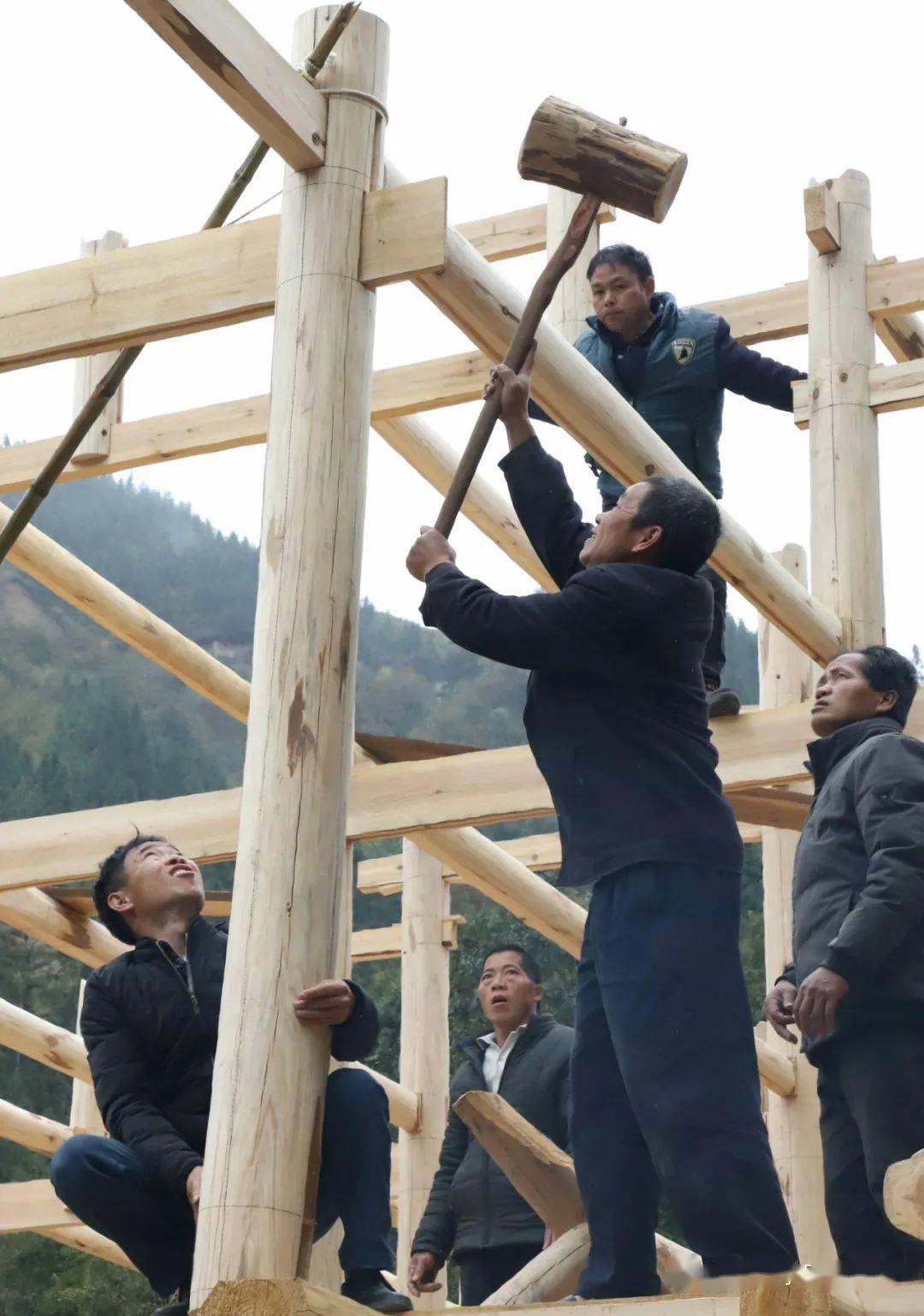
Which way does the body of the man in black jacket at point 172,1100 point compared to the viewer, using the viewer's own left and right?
facing the viewer and to the right of the viewer

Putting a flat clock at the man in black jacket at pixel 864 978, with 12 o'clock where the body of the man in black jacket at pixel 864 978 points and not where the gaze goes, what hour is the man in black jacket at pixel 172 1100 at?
the man in black jacket at pixel 172 1100 is roughly at 12 o'clock from the man in black jacket at pixel 864 978.

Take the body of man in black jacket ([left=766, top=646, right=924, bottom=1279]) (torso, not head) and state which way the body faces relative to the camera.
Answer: to the viewer's left

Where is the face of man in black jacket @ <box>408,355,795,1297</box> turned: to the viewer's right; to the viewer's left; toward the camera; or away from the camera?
to the viewer's left

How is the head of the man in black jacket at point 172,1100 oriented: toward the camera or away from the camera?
toward the camera

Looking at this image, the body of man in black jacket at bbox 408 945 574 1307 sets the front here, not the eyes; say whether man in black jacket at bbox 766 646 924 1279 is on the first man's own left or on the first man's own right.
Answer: on the first man's own left

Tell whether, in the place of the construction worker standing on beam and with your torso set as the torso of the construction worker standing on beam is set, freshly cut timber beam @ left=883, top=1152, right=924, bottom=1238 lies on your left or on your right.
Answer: on your left

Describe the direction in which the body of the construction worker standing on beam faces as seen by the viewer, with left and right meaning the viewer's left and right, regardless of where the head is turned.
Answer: facing the viewer and to the left of the viewer

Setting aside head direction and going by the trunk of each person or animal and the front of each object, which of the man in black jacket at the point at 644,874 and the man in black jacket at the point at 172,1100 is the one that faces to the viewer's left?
the man in black jacket at the point at 644,874

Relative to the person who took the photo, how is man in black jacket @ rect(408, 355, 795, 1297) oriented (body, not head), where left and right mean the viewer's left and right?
facing to the left of the viewer
